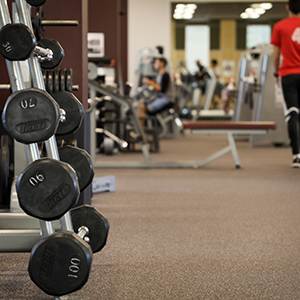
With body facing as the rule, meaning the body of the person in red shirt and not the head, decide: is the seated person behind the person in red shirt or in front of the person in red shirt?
in front

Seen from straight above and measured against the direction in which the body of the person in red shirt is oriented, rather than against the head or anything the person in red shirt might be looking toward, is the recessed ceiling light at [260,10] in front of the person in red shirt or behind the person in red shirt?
in front

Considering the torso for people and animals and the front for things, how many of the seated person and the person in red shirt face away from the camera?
1

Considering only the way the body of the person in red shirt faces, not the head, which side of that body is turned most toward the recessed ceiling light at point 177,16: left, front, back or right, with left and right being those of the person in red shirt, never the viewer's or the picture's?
front

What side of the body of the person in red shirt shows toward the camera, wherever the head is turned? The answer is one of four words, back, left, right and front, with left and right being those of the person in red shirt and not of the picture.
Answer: back

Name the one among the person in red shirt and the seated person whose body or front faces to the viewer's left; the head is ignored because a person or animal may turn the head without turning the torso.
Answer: the seated person

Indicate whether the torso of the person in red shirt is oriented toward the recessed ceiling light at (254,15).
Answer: yes

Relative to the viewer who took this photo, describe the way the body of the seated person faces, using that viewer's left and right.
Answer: facing to the left of the viewer

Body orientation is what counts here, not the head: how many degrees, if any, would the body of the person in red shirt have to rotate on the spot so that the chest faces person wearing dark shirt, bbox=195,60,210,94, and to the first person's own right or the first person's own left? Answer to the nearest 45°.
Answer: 0° — they already face them

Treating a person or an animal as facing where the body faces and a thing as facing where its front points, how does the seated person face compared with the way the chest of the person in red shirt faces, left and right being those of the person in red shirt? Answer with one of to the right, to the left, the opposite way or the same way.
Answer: to the left

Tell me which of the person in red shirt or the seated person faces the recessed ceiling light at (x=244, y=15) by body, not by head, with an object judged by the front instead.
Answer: the person in red shirt

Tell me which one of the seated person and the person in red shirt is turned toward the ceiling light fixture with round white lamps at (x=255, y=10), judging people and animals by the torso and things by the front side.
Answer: the person in red shirt

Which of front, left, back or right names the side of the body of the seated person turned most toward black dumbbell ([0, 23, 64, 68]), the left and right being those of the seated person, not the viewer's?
left

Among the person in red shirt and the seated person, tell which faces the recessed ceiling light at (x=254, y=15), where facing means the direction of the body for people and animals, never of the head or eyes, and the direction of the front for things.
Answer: the person in red shirt

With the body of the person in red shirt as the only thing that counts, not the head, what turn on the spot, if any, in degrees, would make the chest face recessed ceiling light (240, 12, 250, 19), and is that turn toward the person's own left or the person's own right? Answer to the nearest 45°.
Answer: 0° — they already face it

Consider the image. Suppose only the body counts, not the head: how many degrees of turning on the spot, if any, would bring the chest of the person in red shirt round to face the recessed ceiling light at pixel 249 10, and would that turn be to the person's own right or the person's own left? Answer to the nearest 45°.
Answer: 0° — they already face it
